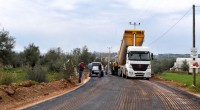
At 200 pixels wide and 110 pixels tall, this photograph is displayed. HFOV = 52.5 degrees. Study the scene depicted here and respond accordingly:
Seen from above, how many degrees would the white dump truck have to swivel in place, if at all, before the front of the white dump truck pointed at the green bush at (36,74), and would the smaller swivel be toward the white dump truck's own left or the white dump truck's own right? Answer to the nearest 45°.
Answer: approximately 45° to the white dump truck's own right

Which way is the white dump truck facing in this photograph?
toward the camera

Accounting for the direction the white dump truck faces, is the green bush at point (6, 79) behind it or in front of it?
in front
